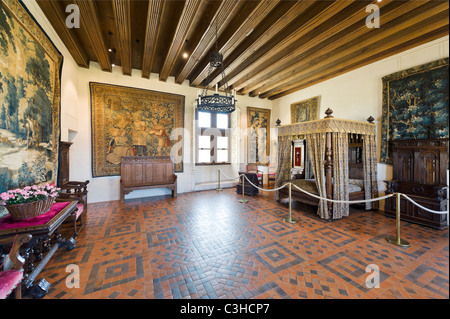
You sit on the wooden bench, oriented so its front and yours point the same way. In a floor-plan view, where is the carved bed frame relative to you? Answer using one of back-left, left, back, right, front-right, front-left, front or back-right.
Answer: front-left

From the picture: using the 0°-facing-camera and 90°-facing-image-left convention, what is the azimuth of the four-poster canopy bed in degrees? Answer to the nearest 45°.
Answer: approximately 45°

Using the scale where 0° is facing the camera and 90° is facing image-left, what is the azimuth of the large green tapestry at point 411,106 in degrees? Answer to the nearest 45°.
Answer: approximately 45°

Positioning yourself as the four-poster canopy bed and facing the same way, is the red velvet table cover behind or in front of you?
in front

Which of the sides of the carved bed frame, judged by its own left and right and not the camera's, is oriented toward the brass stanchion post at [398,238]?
left

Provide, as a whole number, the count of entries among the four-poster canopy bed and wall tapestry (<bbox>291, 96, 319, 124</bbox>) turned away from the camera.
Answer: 0

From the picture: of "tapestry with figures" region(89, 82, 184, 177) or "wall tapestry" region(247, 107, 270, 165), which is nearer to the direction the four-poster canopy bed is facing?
the tapestry with figures

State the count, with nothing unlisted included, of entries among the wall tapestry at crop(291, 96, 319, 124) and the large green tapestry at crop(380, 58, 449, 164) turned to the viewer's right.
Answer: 0
